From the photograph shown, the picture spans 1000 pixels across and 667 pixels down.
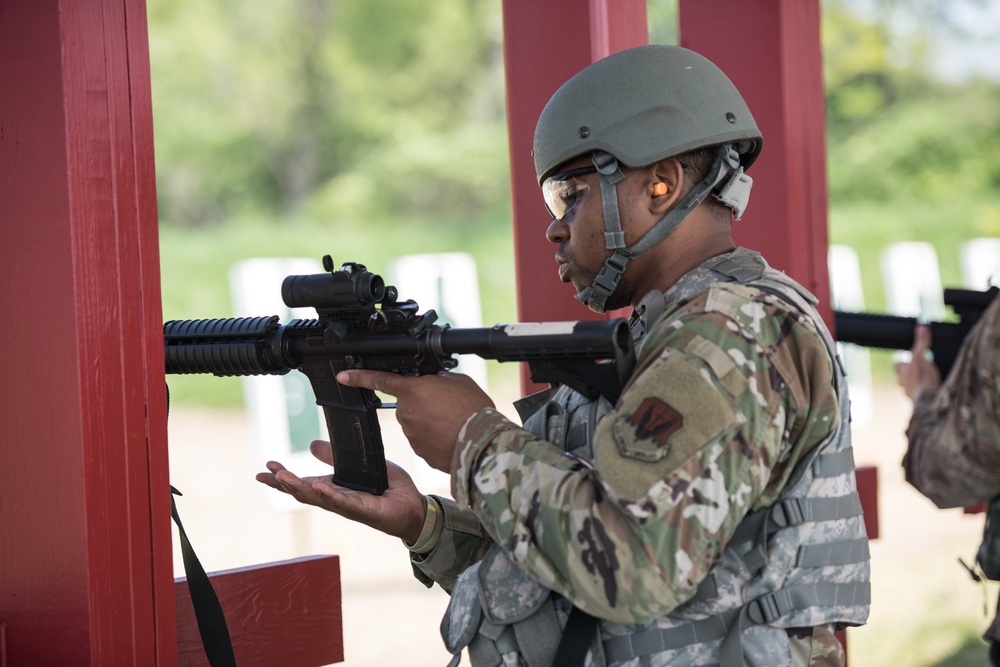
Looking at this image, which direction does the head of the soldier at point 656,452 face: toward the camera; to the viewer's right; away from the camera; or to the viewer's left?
to the viewer's left

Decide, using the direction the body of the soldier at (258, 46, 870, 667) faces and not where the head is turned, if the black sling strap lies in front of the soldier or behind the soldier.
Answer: in front

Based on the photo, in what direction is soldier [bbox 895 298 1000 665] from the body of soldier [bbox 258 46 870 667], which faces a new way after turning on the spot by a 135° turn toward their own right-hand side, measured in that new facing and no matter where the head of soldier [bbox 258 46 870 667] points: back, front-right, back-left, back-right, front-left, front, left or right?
front

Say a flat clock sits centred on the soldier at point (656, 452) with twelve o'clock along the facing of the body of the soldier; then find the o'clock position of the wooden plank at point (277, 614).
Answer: The wooden plank is roughly at 1 o'clock from the soldier.

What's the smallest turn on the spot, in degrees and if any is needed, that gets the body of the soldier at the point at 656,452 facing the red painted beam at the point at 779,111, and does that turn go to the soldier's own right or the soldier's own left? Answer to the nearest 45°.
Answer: approximately 90° to the soldier's own right

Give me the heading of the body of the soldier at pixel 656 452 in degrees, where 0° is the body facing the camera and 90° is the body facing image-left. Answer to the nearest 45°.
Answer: approximately 90°
